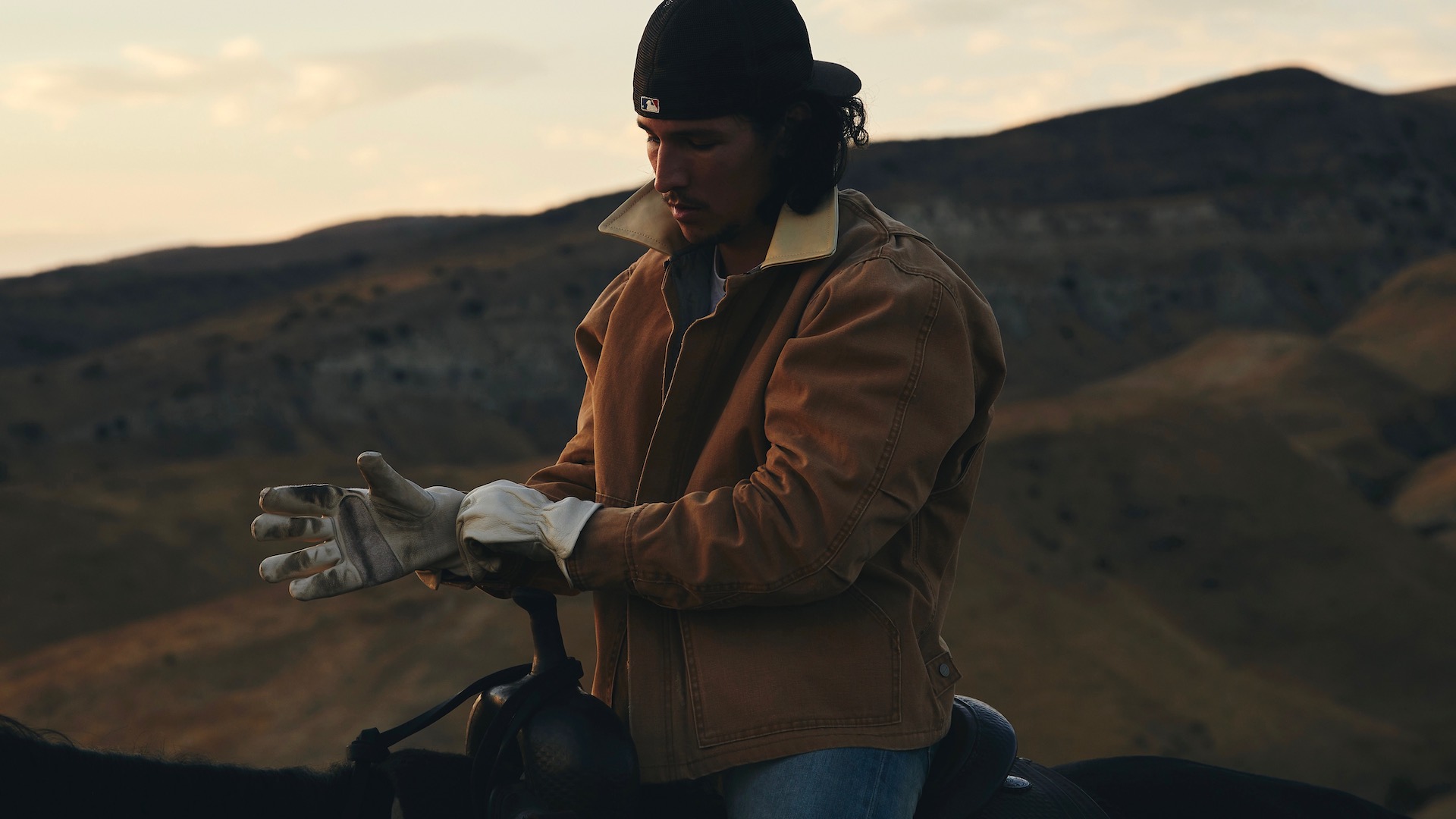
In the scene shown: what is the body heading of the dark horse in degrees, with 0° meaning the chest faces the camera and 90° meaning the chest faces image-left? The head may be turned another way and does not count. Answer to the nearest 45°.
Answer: approximately 90°

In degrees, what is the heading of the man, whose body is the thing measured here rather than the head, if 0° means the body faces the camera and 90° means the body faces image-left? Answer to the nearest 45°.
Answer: approximately 45°

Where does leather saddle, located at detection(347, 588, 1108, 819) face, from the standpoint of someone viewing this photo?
facing to the left of the viewer
